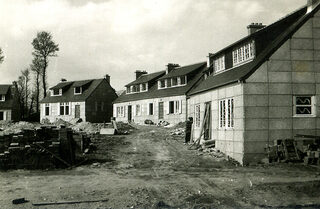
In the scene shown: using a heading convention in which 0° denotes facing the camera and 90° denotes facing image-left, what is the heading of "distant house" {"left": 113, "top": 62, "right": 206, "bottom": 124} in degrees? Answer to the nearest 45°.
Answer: approximately 45°

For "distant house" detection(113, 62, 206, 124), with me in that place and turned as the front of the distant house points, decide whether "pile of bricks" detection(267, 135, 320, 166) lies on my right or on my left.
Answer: on my left
